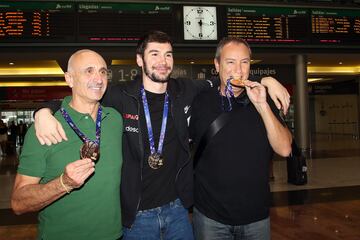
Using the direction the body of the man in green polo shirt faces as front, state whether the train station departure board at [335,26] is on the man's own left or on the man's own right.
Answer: on the man's own left

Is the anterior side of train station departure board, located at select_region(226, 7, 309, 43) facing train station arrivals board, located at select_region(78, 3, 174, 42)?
no

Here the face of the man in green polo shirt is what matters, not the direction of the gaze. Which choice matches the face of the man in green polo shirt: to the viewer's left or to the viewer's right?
to the viewer's right

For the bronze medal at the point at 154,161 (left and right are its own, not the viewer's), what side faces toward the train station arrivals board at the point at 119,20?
back

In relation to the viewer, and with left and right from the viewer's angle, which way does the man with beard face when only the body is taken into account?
facing the viewer

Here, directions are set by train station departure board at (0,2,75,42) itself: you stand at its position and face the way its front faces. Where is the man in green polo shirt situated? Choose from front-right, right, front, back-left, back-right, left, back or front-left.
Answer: front

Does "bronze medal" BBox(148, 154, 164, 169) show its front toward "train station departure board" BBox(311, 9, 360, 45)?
no

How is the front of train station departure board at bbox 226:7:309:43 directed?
toward the camera

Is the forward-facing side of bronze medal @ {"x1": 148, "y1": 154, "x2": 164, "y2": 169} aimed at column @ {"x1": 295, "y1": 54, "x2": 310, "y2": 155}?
no

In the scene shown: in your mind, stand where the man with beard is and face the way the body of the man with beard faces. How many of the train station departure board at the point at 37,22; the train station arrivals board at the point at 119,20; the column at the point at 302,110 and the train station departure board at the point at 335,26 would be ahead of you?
0

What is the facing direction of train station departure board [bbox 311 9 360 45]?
toward the camera

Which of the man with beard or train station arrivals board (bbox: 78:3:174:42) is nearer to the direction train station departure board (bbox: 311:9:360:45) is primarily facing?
the man with beard

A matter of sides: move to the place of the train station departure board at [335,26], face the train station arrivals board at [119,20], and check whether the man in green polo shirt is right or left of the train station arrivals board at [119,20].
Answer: left

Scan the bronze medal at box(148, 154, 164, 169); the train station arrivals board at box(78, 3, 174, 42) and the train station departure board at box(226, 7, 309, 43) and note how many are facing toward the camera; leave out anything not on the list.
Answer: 3

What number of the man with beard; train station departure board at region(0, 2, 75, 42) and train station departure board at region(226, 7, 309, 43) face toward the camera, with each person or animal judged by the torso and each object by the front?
3
